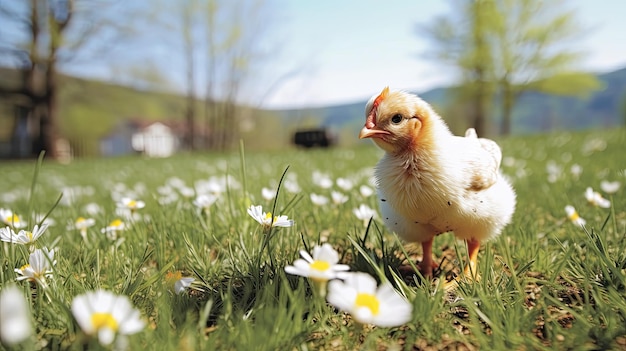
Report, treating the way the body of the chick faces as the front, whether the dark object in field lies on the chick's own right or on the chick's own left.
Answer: on the chick's own right

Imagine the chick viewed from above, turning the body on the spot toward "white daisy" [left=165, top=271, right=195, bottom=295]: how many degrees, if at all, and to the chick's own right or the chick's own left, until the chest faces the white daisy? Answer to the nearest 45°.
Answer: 0° — it already faces it

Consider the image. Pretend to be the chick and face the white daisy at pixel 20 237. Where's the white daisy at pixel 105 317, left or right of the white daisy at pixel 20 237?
left

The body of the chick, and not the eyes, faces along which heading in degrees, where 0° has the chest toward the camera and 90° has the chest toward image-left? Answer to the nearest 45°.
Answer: approximately 45°

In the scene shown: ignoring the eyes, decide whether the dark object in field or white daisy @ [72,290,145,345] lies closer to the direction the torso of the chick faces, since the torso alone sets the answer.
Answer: the white daisy

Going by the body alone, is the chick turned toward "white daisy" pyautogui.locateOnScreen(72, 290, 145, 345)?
yes

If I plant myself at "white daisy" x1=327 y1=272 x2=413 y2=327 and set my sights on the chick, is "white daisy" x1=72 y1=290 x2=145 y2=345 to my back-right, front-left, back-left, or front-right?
back-left

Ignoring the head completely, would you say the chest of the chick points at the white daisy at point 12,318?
yes
